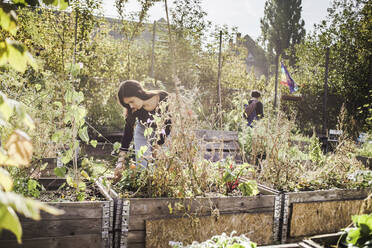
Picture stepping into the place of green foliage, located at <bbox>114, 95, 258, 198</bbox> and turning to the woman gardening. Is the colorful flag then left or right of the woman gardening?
right

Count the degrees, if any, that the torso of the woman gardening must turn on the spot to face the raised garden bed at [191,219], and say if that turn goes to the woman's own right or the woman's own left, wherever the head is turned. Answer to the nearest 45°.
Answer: approximately 45° to the woman's own left

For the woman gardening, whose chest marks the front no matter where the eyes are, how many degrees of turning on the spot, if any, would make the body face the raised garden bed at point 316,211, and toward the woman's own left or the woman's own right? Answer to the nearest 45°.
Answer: approximately 90° to the woman's own left
